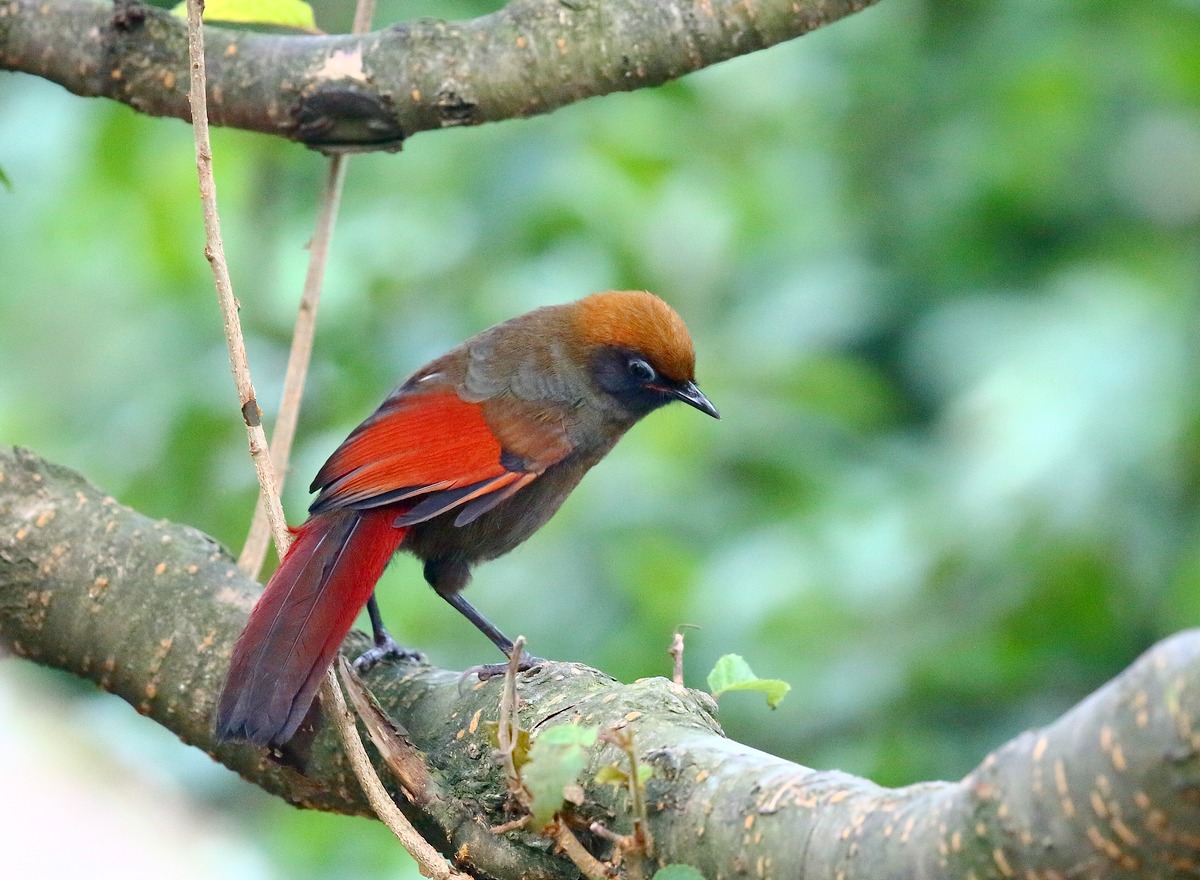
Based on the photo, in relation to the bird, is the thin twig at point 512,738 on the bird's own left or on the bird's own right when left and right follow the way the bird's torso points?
on the bird's own right

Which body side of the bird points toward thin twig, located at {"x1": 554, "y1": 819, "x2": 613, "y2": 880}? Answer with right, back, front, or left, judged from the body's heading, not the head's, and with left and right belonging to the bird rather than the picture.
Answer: right

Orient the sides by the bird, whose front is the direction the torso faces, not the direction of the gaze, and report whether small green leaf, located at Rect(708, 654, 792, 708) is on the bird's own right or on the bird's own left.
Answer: on the bird's own right

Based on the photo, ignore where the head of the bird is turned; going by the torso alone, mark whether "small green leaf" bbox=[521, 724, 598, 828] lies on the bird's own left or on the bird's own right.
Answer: on the bird's own right

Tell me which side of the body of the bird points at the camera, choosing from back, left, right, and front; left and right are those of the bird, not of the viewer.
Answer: right

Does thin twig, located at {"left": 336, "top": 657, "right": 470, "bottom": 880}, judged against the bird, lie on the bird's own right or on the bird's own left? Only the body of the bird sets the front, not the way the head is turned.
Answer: on the bird's own right

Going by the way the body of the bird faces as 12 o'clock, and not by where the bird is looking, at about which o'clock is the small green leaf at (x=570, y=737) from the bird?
The small green leaf is roughly at 3 o'clock from the bird.
